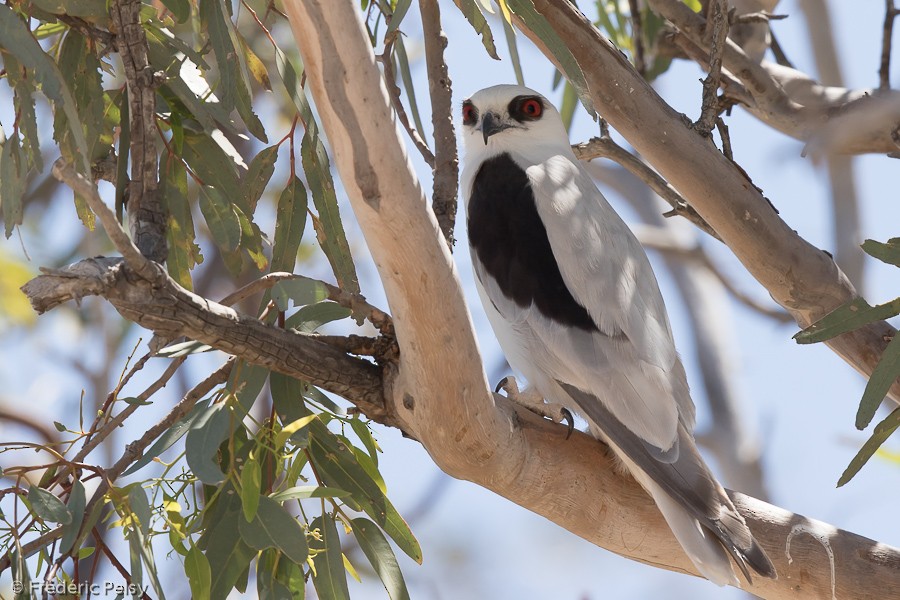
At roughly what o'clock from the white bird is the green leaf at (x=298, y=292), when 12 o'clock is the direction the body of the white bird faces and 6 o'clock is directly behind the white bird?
The green leaf is roughly at 10 o'clock from the white bird.

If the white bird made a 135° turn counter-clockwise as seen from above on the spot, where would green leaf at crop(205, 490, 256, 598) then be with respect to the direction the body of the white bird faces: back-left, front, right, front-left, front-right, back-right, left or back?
right

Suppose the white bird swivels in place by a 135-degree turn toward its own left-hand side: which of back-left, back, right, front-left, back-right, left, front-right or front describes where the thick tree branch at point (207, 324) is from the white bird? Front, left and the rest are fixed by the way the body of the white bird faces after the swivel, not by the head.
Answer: right

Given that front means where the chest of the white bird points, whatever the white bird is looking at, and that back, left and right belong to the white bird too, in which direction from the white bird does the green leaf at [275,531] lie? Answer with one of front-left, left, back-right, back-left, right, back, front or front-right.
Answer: front-left

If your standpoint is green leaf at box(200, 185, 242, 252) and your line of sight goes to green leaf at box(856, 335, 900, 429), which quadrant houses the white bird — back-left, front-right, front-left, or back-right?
front-left

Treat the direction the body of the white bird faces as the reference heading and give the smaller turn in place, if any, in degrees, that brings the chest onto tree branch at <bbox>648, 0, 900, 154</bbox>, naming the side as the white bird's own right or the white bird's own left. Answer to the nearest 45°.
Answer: approximately 135° to the white bird's own right

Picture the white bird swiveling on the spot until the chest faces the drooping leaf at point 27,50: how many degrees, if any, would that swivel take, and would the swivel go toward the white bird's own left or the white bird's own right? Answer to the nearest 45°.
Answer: approximately 45° to the white bird's own left

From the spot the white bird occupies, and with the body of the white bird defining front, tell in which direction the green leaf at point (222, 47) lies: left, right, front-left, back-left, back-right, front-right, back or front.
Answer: front-left

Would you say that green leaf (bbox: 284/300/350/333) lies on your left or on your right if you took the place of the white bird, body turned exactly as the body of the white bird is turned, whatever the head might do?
on your left

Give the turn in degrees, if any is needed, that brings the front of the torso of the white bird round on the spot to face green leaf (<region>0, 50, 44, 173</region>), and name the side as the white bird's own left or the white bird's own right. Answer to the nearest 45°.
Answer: approximately 45° to the white bird's own left

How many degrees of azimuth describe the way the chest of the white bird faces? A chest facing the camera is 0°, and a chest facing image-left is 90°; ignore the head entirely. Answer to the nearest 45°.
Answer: approximately 90°

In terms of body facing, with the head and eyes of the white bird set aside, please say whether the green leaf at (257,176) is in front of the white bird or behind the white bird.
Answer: in front

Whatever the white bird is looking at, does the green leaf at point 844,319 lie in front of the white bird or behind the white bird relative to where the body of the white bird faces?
behind
